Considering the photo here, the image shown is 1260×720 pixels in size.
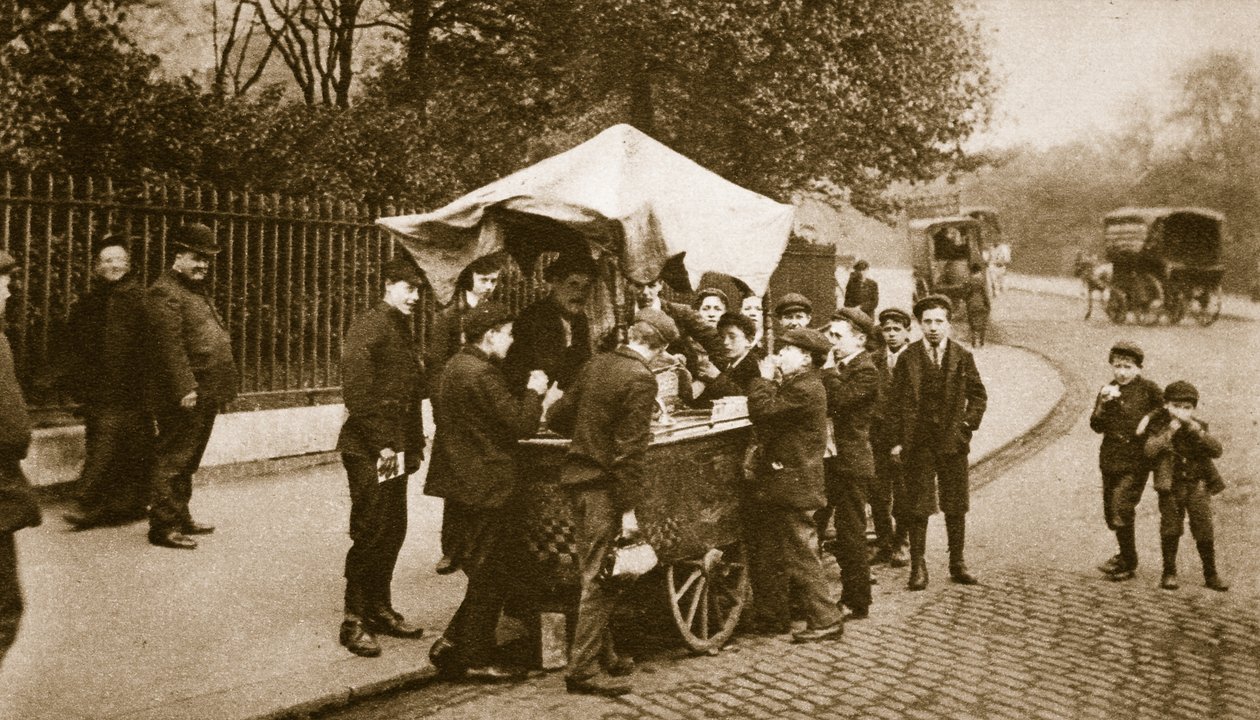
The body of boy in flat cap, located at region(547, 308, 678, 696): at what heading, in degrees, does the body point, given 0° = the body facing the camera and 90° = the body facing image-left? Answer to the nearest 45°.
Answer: approximately 225°

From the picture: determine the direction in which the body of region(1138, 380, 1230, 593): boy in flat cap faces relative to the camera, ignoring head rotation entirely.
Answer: toward the camera

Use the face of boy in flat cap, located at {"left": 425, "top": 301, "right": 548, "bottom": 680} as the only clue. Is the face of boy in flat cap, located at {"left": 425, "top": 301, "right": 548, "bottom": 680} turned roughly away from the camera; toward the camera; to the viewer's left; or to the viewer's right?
to the viewer's right

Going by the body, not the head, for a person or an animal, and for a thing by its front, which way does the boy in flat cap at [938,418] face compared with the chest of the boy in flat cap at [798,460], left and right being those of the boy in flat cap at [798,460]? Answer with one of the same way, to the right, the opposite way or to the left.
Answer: to the left

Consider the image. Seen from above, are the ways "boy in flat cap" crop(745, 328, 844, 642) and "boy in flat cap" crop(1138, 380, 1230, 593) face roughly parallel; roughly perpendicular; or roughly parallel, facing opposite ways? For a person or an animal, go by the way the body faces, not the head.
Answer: roughly perpendicular

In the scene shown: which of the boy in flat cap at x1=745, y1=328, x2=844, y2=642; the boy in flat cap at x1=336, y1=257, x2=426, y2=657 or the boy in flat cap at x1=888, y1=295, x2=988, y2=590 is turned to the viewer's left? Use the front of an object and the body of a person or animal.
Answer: the boy in flat cap at x1=745, y1=328, x2=844, y2=642

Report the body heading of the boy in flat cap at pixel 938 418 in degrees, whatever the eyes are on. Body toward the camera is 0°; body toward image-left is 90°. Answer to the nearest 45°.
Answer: approximately 0°

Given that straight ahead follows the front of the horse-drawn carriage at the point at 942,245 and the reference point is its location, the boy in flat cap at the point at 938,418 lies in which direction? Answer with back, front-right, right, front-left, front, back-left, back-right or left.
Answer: back

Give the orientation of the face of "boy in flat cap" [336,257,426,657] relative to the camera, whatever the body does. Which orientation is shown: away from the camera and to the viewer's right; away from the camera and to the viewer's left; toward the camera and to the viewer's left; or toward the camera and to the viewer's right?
toward the camera and to the viewer's right

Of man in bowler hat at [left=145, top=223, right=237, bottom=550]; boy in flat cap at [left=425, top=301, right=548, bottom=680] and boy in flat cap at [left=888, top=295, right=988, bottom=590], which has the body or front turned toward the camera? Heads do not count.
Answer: boy in flat cap at [left=888, top=295, right=988, bottom=590]

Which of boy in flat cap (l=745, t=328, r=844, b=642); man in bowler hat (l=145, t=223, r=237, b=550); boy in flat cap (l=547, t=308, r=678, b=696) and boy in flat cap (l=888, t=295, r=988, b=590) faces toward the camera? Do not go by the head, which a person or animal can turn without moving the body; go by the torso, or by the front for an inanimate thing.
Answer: boy in flat cap (l=888, t=295, r=988, b=590)
